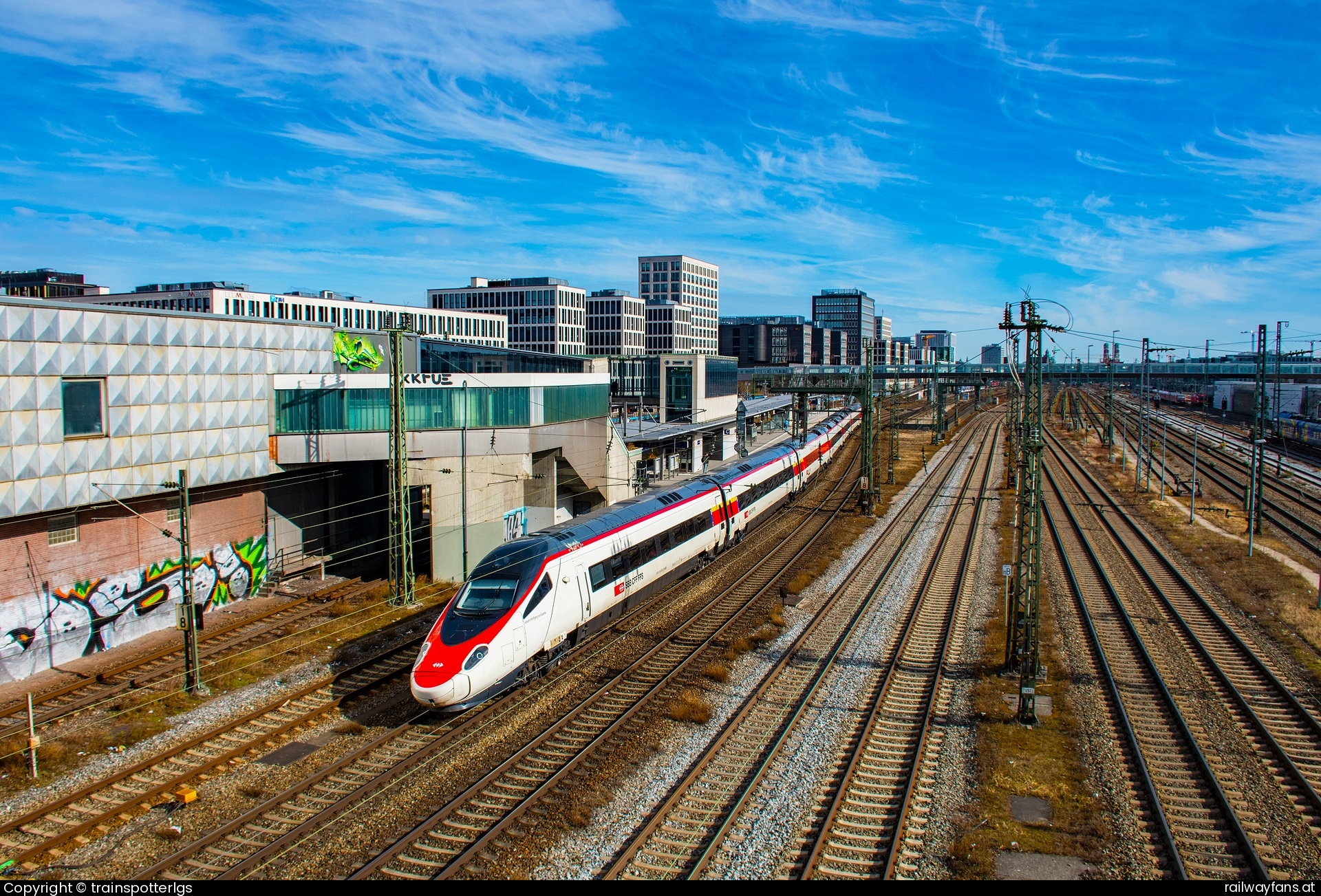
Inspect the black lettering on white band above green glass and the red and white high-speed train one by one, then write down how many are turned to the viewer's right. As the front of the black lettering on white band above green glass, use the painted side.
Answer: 0

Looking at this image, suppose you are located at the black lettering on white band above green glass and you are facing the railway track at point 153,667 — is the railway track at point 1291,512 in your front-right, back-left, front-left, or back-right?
back-left

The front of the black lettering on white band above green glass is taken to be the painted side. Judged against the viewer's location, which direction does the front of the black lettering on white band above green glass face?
facing the viewer

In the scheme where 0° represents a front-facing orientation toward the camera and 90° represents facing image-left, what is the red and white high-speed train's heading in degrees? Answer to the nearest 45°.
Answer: approximately 45°

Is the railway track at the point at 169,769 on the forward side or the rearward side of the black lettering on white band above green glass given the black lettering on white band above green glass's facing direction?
on the forward side
